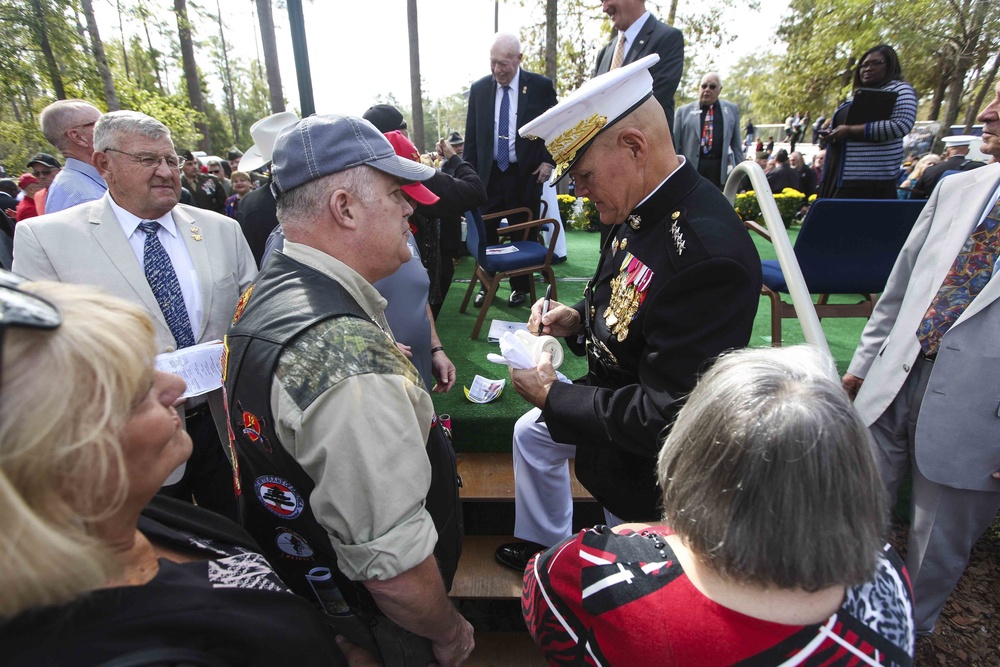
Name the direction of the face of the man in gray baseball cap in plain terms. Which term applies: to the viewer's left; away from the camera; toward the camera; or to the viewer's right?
to the viewer's right

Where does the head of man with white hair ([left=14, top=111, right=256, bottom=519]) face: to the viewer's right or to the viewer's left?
to the viewer's right

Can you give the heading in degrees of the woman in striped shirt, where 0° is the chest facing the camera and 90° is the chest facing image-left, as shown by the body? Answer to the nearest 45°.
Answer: approximately 45°

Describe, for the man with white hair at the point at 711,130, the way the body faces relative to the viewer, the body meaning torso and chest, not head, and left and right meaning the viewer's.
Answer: facing the viewer

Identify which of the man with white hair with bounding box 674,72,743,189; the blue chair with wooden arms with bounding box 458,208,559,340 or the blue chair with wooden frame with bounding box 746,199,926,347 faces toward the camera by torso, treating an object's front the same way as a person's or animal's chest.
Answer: the man with white hair

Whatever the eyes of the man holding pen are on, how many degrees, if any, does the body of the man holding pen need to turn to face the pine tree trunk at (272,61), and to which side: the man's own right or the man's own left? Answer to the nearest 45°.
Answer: approximately 90° to the man's own right

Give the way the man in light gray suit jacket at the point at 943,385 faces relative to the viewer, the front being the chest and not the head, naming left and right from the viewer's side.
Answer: facing the viewer and to the left of the viewer

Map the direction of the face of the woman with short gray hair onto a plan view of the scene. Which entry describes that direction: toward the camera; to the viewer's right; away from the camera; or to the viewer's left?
away from the camera

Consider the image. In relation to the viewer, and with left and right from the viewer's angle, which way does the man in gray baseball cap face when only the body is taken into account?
facing to the right of the viewer

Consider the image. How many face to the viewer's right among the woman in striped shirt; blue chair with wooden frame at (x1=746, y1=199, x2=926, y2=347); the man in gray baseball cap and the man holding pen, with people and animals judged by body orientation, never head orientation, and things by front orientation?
1

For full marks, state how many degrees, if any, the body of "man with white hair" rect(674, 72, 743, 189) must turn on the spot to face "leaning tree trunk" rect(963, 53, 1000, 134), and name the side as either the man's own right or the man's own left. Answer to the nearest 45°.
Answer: approximately 135° to the man's own left
